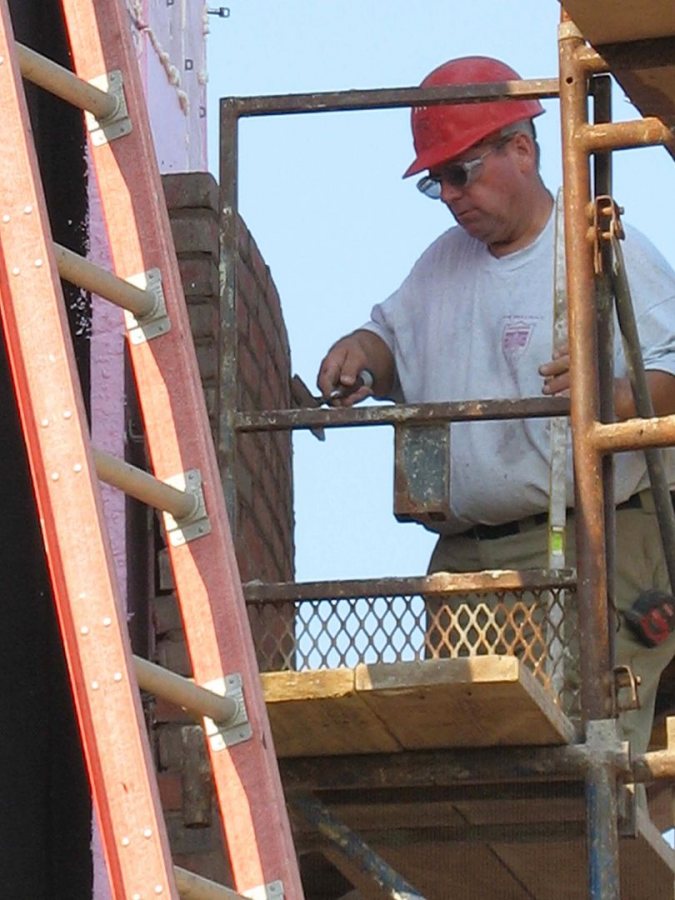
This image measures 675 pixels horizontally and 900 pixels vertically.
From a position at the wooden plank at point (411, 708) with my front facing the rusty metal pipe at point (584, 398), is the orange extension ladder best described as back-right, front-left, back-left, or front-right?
back-right

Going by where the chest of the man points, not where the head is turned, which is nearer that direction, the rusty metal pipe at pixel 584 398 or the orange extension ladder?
the orange extension ladder

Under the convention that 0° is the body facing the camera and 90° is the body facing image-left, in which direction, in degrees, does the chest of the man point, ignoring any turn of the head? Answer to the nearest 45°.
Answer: approximately 45°

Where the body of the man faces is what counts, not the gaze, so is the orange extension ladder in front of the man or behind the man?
in front
